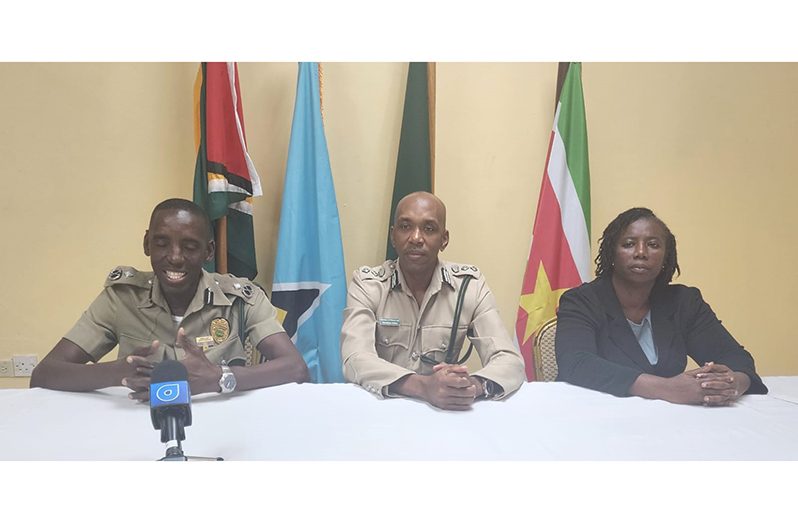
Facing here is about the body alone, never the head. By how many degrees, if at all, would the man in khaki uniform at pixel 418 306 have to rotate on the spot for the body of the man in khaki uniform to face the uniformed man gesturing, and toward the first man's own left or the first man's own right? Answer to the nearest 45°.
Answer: approximately 90° to the first man's own right

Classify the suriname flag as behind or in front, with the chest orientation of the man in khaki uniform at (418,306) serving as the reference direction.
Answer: behind

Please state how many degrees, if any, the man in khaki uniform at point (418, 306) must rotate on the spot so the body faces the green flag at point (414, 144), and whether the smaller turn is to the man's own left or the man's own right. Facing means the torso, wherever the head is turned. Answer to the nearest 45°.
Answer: approximately 180°

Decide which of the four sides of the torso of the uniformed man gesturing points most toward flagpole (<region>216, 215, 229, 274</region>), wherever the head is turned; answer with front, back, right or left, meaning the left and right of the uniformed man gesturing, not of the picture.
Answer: back

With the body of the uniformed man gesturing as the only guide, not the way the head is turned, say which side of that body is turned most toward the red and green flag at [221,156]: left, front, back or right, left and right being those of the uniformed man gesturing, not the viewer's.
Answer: back

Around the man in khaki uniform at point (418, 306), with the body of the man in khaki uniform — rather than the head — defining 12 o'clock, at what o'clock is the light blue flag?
The light blue flag is roughly at 5 o'clock from the man in khaki uniform.

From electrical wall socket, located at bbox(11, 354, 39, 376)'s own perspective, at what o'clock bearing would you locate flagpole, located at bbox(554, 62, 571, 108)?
The flagpole is roughly at 10 o'clock from the electrical wall socket.

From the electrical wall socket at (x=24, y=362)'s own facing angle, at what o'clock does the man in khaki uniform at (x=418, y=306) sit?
The man in khaki uniform is roughly at 11 o'clock from the electrical wall socket.

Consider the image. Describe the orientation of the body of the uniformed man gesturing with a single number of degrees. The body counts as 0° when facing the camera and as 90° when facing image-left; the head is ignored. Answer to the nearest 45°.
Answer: approximately 0°

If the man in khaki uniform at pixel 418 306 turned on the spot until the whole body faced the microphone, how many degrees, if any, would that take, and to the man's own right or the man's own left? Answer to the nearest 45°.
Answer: approximately 45° to the man's own right

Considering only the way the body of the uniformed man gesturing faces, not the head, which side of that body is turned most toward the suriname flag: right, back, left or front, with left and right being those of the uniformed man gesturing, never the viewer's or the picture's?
left

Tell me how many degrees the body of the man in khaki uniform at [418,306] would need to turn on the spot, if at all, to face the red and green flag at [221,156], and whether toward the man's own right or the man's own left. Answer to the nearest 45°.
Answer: approximately 135° to the man's own right
